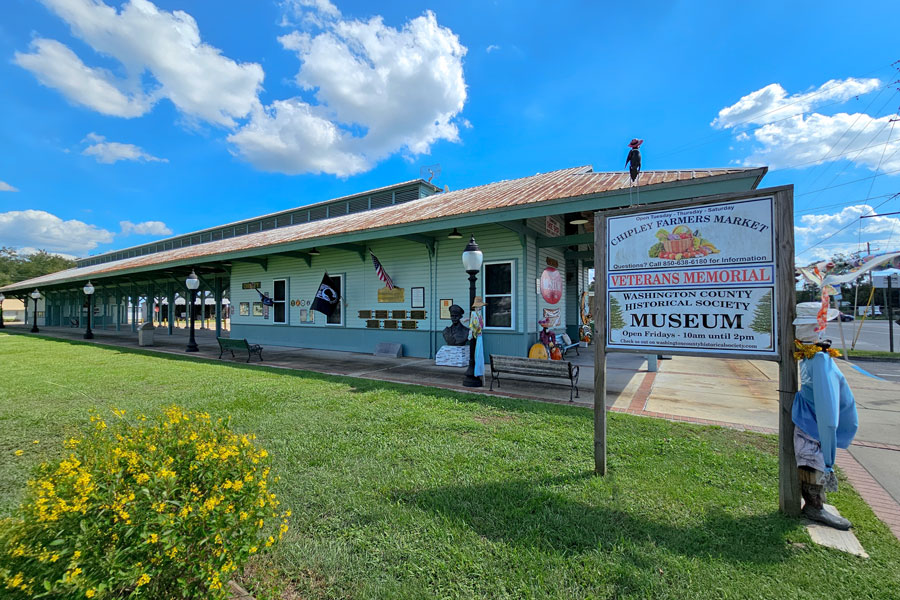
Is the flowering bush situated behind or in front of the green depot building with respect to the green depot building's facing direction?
in front

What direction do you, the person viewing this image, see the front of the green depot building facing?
facing the viewer and to the left of the viewer

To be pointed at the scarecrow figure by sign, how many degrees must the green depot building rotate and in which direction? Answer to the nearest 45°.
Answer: approximately 45° to its left
